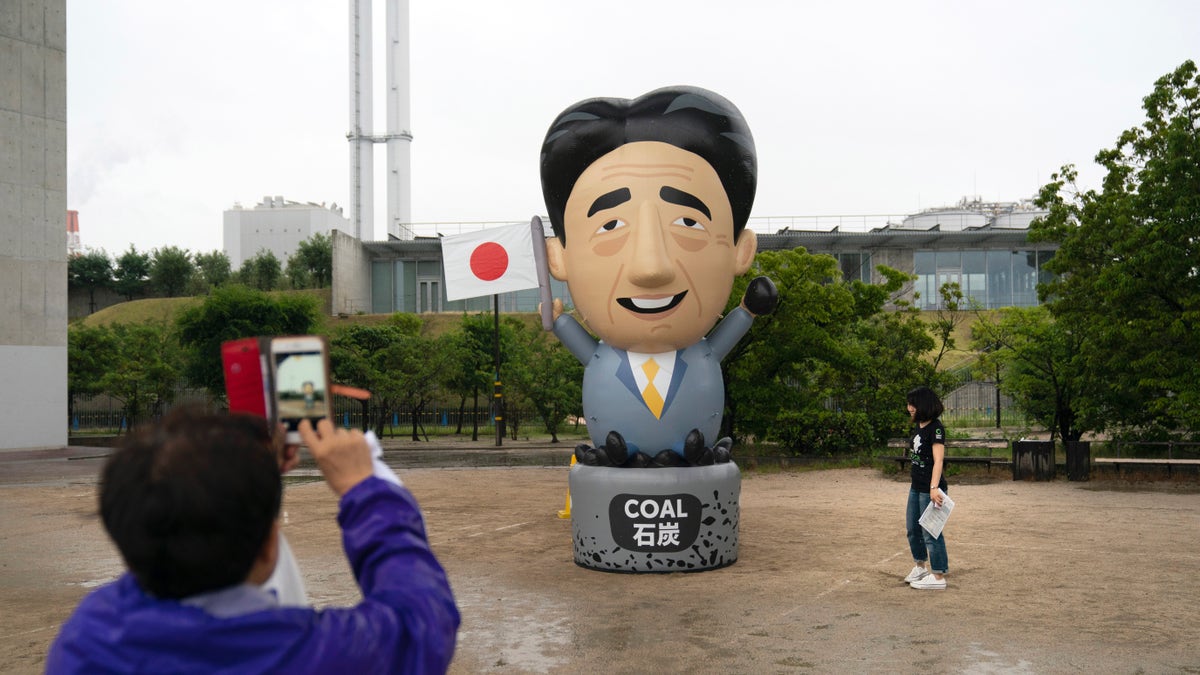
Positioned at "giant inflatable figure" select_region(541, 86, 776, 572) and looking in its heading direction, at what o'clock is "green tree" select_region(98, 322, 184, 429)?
The green tree is roughly at 5 o'clock from the giant inflatable figure.

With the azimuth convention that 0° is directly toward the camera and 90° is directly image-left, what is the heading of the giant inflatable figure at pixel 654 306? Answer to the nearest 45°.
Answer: approximately 0°

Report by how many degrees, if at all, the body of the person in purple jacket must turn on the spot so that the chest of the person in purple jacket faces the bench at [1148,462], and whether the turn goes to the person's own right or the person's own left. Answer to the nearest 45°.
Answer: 0° — they already face it

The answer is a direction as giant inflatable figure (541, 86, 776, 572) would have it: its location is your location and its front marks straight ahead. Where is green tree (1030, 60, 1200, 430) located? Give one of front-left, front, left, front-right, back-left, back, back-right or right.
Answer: back-left

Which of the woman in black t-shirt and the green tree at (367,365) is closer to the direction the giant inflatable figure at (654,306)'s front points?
the woman in black t-shirt

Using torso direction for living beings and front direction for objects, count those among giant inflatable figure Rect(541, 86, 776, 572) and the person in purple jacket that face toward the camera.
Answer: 1

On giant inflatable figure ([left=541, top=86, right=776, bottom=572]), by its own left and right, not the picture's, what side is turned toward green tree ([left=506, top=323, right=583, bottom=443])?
back

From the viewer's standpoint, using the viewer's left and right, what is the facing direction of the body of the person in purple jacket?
facing away from the viewer and to the right of the viewer

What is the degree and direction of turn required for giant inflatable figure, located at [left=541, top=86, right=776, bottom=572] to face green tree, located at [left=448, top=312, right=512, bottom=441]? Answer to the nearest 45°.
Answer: approximately 180°

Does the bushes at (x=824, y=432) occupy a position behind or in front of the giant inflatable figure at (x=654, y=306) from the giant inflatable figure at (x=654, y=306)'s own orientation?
behind

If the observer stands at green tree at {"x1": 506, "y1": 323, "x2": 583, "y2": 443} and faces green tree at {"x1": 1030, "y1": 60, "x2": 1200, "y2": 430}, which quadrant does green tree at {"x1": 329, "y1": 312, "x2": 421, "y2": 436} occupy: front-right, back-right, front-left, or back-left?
back-right

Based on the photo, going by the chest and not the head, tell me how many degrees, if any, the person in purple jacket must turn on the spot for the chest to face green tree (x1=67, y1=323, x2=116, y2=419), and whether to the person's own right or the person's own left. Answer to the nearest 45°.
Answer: approximately 45° to the person's own left
